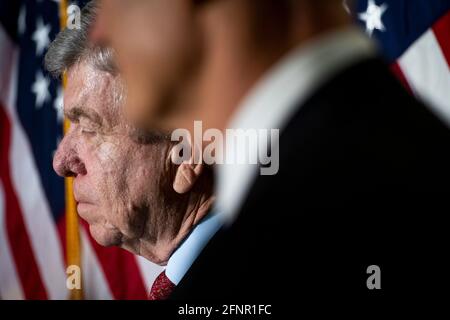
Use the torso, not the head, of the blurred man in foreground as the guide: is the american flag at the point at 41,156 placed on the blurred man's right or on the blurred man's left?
on the blurred man's right

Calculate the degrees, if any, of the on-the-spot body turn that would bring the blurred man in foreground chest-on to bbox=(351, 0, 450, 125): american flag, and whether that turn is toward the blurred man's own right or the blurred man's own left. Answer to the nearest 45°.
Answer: approximately 90° to the blurred man's own right

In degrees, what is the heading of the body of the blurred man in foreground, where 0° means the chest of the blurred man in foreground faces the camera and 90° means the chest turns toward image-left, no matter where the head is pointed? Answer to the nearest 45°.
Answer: approximately 90°
